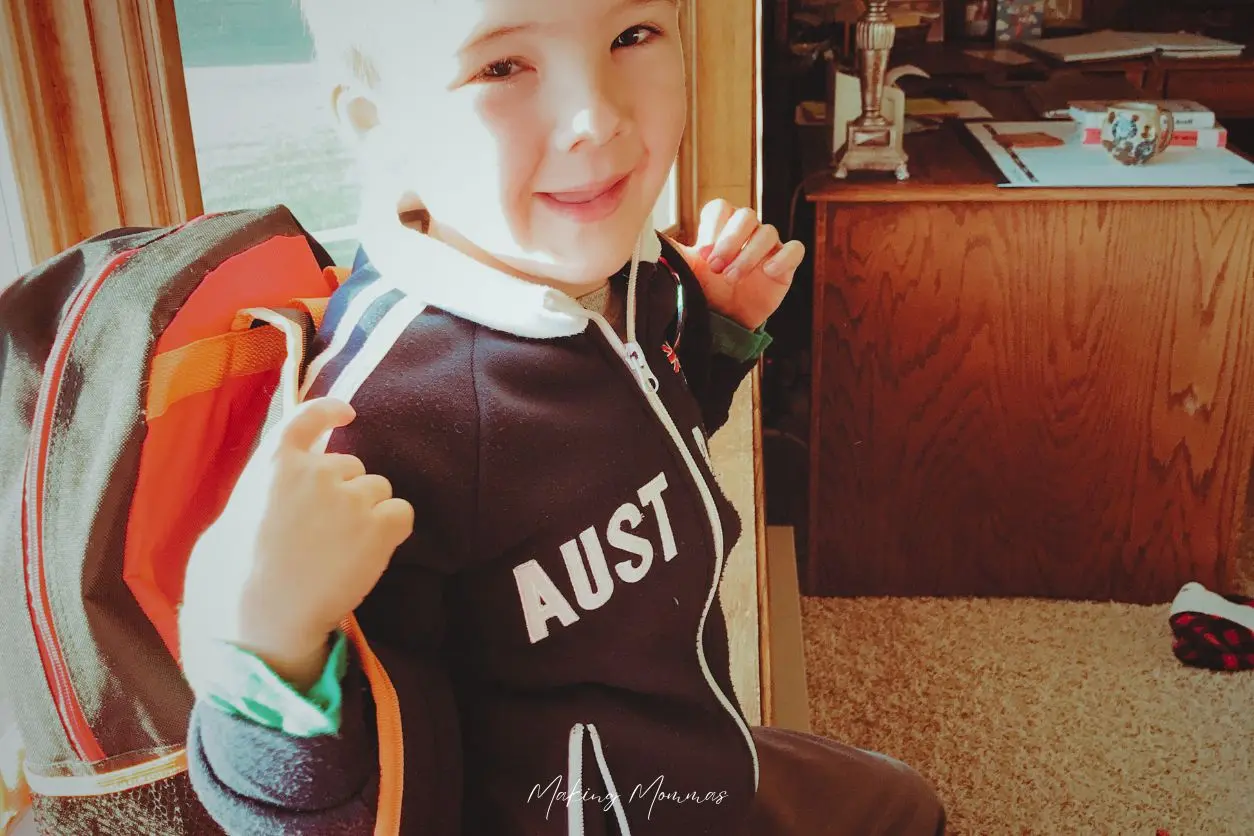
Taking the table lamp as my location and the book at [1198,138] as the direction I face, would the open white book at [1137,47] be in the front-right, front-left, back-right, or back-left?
front-left

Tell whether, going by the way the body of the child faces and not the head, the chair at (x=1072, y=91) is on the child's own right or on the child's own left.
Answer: on the child's own left

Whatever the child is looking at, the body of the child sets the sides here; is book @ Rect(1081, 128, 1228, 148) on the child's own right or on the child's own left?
on the child's own left

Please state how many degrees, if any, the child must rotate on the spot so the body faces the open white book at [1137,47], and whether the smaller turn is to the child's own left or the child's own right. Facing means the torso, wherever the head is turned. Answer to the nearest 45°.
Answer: approximately 90° to the child's own left

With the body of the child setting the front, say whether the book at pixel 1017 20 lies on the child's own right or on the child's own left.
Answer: on the child's own left

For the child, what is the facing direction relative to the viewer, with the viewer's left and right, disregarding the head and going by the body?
facing the viewer and to the right of the viewer

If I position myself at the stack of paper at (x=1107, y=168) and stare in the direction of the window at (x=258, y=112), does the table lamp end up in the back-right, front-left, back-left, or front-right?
front-right

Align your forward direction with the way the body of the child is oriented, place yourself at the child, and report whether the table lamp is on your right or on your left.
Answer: on your left

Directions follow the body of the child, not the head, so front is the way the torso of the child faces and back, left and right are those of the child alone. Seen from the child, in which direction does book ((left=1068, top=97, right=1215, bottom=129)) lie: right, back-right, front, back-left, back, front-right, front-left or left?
left
